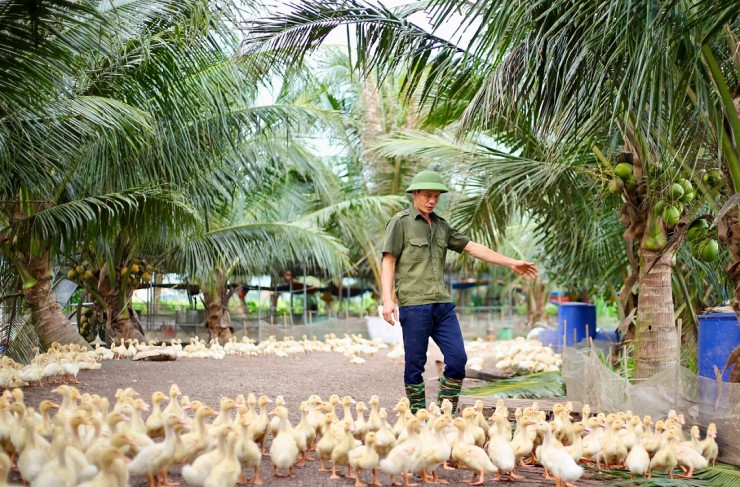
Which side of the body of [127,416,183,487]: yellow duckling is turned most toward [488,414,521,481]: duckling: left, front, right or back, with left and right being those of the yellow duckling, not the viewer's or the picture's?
front

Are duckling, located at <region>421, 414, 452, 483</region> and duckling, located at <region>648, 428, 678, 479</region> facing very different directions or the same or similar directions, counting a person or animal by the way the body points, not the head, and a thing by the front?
same or similar directions

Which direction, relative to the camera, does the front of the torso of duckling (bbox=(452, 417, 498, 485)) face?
to the viewer's left

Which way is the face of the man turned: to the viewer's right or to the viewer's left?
to the viewer's right

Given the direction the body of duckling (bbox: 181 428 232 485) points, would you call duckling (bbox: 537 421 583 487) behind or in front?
in front

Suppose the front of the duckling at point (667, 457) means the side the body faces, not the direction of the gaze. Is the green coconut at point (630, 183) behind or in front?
behind

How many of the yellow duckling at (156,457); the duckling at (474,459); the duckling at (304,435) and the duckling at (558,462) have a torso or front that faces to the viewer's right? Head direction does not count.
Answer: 1

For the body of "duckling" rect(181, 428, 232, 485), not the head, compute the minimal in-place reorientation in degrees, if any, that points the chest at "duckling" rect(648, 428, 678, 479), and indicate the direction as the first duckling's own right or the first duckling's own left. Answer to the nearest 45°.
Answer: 0° — it already faces it
